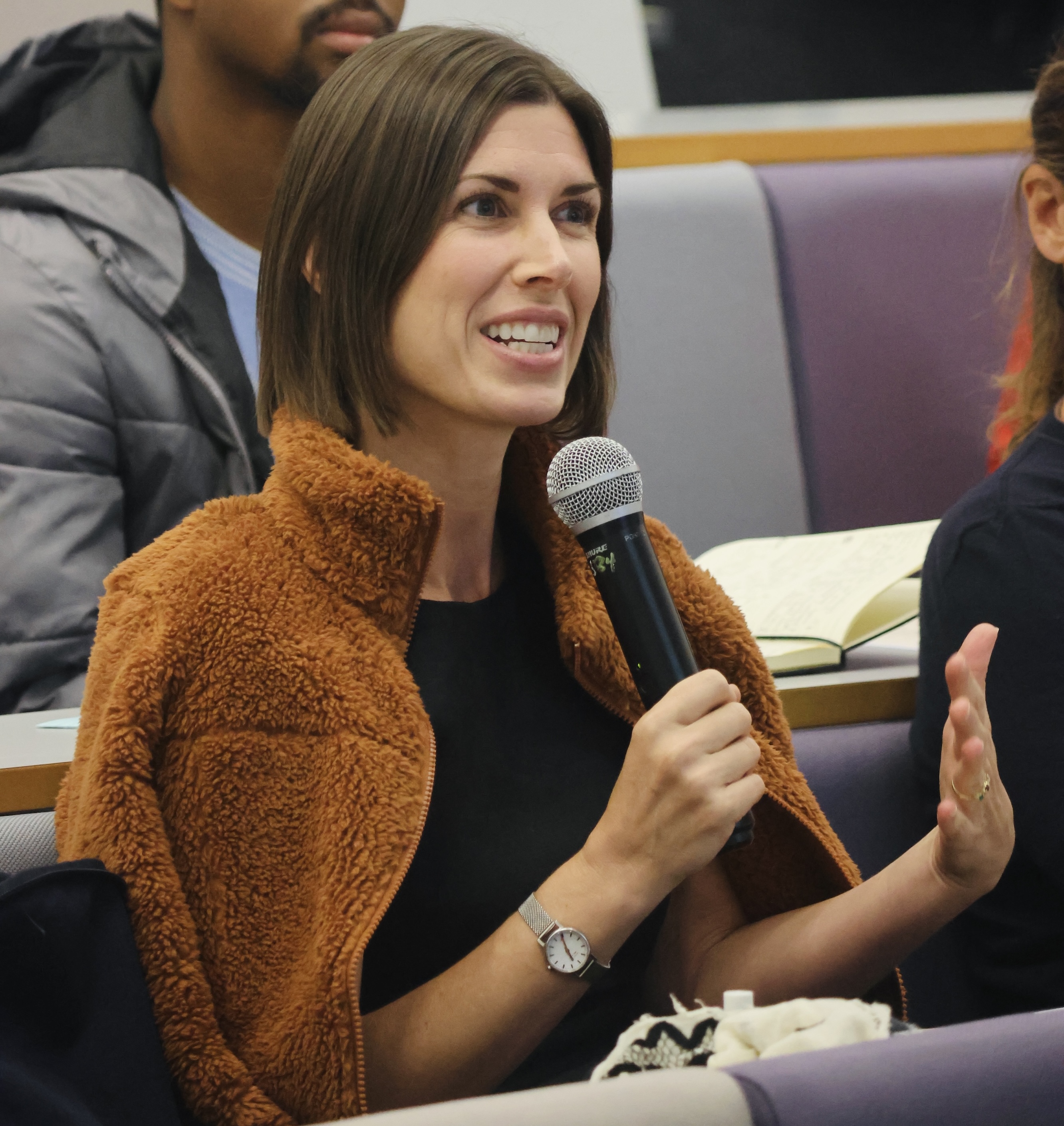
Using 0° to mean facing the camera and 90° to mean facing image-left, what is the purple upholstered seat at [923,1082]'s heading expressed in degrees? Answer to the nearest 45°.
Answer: approximately 315°

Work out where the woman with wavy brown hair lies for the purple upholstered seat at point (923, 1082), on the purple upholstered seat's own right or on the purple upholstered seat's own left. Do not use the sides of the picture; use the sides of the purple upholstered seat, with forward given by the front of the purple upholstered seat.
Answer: on the purple upholstered seat's own left

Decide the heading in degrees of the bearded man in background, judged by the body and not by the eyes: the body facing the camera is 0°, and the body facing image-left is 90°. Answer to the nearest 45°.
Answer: approximately 315°

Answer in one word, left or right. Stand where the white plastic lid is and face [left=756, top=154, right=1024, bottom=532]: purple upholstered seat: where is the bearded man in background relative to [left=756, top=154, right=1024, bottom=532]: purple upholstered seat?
left
